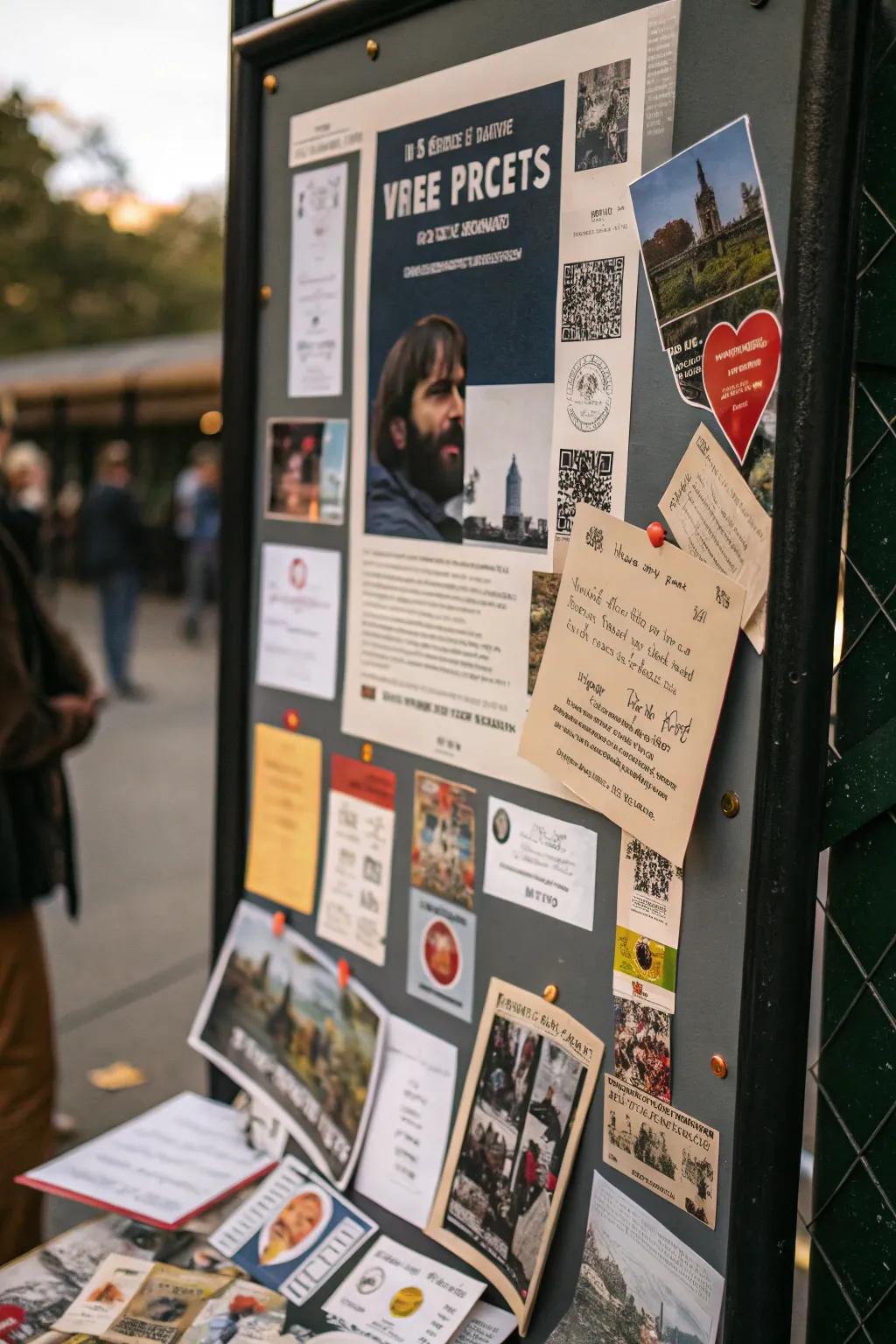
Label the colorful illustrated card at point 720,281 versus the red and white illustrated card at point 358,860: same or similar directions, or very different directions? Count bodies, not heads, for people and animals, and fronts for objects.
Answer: same or similar directions

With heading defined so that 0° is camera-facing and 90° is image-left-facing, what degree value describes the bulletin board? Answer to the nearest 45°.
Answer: approximately 45°

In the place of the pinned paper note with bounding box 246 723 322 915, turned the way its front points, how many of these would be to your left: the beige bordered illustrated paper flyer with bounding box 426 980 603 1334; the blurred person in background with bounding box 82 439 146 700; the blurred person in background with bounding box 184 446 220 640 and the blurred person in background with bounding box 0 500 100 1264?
1

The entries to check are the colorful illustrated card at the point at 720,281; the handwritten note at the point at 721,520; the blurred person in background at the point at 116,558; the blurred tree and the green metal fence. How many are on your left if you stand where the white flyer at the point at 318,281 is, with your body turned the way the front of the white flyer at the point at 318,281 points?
3

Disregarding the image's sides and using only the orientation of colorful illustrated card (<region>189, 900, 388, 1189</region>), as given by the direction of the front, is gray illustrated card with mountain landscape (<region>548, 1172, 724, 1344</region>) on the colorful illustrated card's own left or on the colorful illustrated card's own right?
on the colorful illustrated card's own left

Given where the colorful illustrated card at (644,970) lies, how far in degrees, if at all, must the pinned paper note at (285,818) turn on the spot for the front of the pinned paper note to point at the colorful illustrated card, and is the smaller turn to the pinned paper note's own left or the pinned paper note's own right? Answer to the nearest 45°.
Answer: approximately 90° to the pinned paper note's own left

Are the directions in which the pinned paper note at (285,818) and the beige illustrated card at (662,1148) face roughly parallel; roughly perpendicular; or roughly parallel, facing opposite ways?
roughly parallel

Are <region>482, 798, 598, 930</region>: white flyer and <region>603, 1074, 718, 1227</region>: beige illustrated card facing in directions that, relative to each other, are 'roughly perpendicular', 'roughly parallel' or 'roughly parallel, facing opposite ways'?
roughly parallel

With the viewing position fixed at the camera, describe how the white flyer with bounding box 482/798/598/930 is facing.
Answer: facing the viewer and to the left of the viewer

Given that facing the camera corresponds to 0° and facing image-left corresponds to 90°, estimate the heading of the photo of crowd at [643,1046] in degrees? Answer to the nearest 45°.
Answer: approximately 45°

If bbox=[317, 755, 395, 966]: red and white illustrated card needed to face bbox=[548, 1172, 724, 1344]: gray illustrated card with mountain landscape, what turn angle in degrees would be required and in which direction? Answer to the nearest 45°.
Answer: approximately 90° to its left
